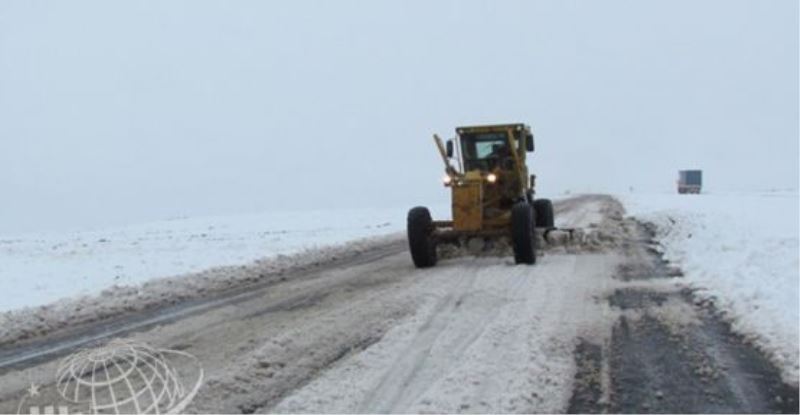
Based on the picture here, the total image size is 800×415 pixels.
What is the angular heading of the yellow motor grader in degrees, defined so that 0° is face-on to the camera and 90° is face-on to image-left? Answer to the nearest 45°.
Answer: approximately 0°
